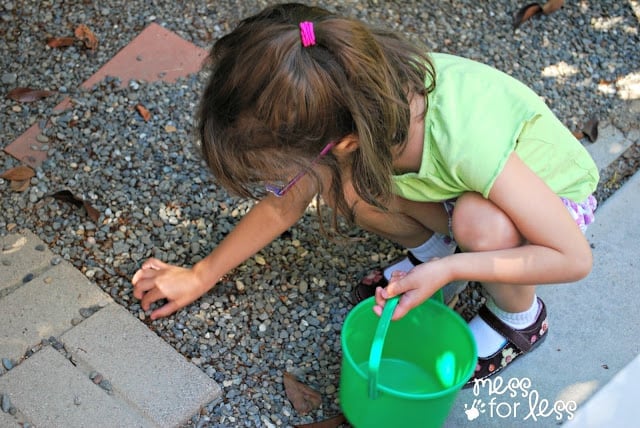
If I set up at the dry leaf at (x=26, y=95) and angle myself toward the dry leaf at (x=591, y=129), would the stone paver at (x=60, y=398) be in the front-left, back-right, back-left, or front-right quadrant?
front-right

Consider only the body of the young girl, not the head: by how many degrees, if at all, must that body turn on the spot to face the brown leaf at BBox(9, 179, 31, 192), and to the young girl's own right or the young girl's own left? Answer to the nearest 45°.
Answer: approximately 45° to the young girl's own right

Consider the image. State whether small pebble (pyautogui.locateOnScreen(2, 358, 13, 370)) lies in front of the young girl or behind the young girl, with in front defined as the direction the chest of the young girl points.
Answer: in front

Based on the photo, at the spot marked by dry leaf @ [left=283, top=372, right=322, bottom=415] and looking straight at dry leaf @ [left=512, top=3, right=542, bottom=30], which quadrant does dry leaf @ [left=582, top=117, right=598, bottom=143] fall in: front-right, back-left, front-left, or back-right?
front-right

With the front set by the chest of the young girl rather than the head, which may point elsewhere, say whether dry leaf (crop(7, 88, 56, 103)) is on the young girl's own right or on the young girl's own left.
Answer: on the young girl's own right

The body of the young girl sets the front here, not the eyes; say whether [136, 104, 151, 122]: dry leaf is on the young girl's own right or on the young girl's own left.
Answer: on the young girl's own right

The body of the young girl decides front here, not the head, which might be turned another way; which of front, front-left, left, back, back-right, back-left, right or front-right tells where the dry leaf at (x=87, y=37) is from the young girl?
right

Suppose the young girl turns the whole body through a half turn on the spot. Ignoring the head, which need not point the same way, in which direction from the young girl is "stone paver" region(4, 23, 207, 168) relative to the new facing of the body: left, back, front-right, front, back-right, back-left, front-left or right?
left

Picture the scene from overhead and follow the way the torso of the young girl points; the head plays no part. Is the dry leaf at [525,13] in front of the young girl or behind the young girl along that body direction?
behind

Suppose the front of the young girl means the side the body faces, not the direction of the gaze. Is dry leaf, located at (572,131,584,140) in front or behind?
behind

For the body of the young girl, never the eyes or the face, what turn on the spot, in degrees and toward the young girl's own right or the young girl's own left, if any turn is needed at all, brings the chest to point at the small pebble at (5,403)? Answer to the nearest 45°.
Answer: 0° — they already face it

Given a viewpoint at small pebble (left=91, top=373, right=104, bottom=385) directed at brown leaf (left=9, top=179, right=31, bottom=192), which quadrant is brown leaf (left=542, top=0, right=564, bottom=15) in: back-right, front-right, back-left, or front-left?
front-right

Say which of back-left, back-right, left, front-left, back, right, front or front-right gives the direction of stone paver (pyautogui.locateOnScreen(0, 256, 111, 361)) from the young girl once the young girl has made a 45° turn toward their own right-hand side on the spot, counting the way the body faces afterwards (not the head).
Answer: front

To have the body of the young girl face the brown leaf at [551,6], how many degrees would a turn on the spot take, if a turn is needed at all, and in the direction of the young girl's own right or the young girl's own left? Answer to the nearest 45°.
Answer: approximately 135° to the young girl's own right

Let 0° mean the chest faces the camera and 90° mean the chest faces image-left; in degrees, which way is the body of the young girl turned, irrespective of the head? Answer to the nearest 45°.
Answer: approximately 45°
